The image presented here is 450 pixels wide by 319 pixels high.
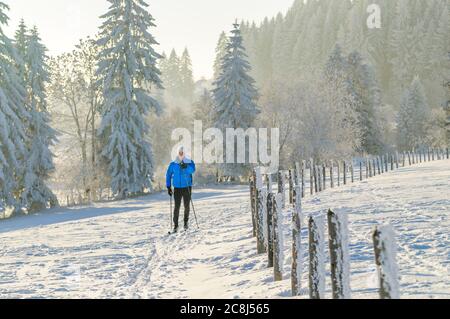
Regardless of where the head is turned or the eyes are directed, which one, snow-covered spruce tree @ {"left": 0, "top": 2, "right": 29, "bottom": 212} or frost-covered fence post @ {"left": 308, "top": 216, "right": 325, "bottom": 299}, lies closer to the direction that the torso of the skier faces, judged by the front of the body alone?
the frost-covered fence post

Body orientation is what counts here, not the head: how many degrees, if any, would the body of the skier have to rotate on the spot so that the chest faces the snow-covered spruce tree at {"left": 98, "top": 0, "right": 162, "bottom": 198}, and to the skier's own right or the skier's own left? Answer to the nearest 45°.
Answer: approximately 180°

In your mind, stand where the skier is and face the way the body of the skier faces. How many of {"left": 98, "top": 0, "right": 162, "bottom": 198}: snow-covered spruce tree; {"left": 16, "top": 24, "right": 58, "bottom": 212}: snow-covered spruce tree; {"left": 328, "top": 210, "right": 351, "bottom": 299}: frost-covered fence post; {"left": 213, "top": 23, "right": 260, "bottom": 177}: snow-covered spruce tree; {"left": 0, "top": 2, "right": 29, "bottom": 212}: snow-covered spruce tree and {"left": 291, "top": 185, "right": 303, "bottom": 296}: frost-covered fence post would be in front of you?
2

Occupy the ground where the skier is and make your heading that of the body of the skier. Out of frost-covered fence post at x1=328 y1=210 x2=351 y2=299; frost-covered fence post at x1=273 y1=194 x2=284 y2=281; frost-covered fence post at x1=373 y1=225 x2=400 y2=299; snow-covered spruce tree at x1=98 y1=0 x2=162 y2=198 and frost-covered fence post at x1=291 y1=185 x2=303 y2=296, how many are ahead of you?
4

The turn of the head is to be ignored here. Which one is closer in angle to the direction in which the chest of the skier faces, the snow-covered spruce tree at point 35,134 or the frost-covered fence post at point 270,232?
the frost-covered fence post

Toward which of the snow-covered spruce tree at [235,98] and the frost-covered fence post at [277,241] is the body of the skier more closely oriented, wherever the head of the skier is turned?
the frost-covered fence post

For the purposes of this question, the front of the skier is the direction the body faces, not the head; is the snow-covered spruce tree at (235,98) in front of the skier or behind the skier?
behind

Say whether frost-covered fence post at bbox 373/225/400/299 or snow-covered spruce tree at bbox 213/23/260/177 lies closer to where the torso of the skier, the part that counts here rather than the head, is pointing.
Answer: the frost-covered fence post

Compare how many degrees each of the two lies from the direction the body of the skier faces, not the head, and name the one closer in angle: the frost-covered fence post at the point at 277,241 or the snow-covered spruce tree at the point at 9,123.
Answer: the frost-covered fence post

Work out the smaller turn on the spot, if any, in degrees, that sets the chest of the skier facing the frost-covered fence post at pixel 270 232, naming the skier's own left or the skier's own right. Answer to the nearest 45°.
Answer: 0° — they already face it

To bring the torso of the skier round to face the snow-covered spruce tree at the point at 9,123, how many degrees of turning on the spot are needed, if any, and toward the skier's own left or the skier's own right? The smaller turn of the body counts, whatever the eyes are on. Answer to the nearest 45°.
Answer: approximately 135° to the skier's own right

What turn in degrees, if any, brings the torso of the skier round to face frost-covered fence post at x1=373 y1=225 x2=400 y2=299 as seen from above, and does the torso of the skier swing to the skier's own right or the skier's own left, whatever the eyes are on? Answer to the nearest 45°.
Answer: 0° — they already face it

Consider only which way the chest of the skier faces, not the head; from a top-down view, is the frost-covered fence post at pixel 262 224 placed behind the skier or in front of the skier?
in front

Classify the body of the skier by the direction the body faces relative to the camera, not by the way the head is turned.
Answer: toward the camera

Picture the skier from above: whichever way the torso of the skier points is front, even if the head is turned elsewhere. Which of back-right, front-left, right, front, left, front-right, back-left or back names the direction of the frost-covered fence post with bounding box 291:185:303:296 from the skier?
front

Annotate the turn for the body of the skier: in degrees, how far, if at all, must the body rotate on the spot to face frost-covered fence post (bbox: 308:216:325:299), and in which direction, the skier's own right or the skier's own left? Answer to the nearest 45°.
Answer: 0° — they already face it
